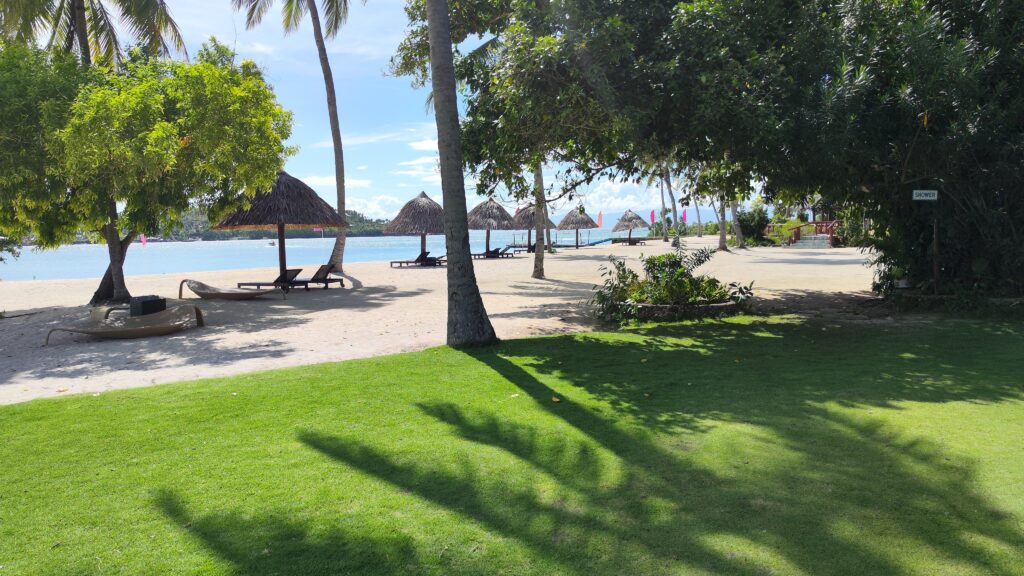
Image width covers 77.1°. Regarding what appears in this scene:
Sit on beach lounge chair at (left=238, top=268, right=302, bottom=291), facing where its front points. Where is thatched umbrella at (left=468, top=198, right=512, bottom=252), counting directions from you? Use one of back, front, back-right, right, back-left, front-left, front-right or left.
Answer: back-right

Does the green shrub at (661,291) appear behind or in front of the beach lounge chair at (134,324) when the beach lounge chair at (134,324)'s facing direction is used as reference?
behind

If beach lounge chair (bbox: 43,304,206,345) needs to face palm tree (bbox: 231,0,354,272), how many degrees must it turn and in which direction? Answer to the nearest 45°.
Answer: approximately 135° to its right

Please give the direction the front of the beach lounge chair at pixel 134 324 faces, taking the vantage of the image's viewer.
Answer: facing to the left of the viewer

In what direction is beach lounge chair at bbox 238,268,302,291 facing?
to the viewer's left

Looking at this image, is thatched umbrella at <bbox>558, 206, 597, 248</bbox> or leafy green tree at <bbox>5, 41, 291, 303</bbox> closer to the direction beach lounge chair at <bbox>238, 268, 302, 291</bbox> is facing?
the leafy green tree

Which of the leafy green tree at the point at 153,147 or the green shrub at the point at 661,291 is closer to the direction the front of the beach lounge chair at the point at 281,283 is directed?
the leafy green tree

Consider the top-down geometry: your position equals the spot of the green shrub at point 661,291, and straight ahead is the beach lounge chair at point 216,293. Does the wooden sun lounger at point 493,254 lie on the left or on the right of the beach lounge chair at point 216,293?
right
